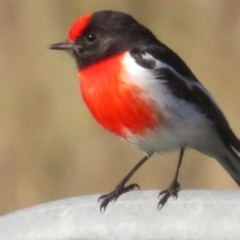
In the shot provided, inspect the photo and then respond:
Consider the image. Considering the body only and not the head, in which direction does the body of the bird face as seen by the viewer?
to the viewer's left
